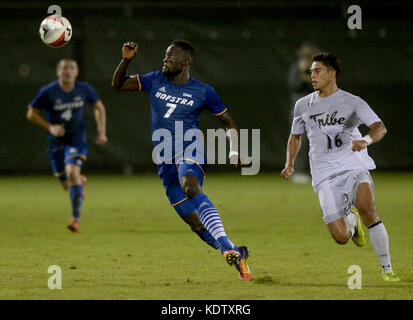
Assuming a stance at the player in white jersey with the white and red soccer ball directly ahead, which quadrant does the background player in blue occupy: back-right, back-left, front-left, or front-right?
front-right

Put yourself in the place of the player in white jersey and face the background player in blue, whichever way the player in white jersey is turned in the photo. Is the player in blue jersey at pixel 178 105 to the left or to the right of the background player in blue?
left

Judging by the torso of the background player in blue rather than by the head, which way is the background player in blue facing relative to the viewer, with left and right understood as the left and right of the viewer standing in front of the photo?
facing the viewer

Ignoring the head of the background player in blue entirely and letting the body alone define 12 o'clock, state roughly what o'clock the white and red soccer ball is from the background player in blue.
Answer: The white and red soccer ball is roughly at 12 o'clock from the background player in blue.

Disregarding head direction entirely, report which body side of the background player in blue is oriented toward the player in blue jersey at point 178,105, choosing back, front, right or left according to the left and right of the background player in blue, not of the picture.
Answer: front

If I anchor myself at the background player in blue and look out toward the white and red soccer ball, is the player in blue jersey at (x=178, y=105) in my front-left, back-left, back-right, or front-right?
front-left

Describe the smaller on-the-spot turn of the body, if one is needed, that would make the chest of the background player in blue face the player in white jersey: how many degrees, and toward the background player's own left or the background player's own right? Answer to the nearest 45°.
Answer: approximately 45° to the background player's own left

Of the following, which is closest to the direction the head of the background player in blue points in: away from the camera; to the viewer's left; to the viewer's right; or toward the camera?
toward the camera

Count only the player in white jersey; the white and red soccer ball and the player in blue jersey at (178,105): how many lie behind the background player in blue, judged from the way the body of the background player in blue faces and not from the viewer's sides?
0
